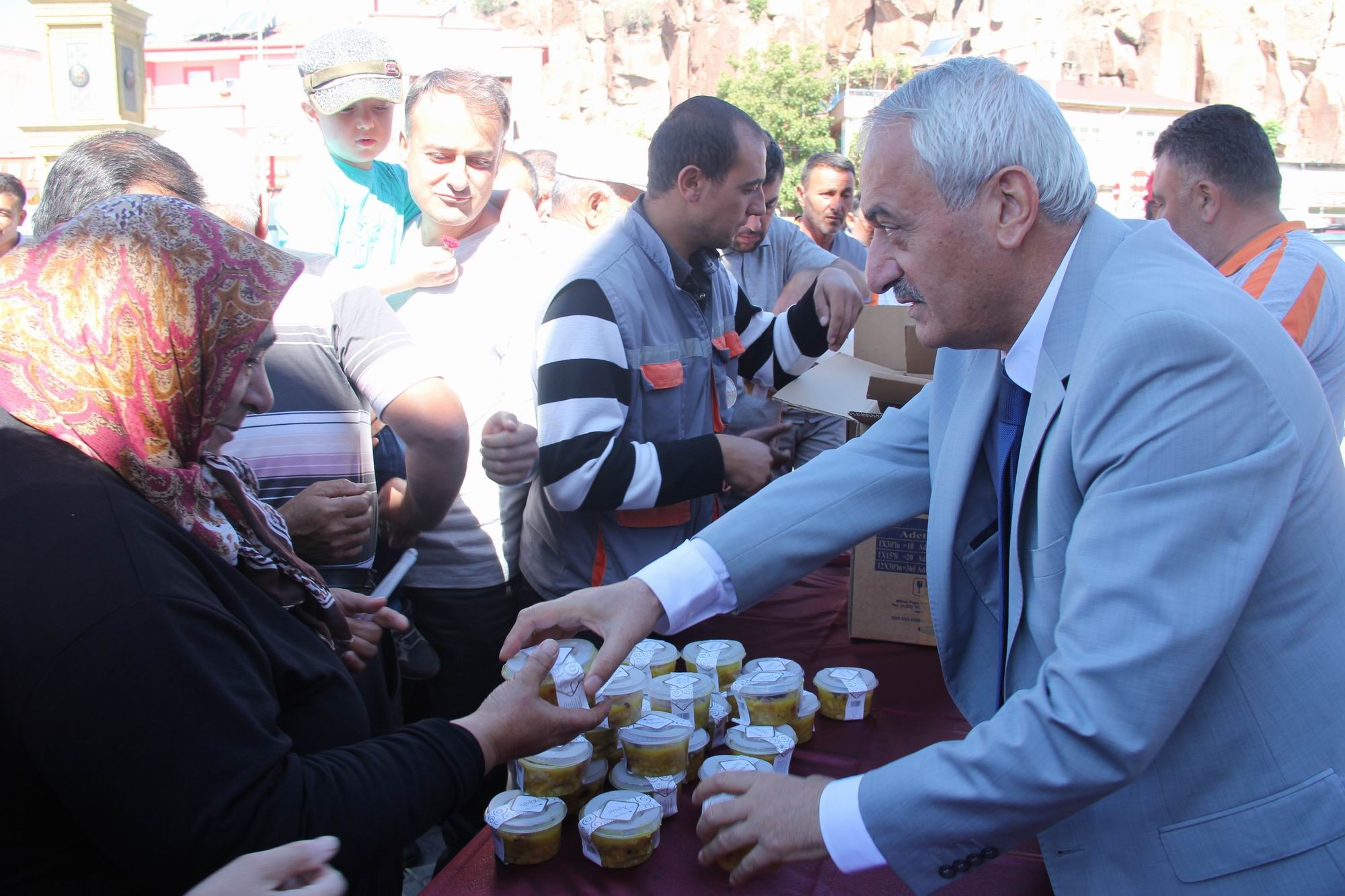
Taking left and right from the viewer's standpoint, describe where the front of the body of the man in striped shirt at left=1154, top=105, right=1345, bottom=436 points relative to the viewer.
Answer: facing away from the viewer and to the left of the viewer

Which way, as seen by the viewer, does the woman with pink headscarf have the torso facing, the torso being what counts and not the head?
to the viewer's right

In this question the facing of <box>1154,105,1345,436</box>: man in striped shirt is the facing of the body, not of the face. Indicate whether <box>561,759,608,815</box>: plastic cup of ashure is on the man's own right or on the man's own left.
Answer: on the man's own left

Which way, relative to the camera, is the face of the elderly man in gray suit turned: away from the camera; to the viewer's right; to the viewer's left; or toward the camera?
to the viewer's left

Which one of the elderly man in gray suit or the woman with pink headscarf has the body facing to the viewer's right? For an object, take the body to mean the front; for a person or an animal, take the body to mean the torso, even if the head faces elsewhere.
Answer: the woman with pink headscarf

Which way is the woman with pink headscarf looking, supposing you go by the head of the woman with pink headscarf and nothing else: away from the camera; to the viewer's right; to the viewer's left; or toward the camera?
to the viewer's right

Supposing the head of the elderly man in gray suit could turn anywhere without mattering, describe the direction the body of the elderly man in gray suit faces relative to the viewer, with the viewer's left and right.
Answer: facing to the left of the viewer
